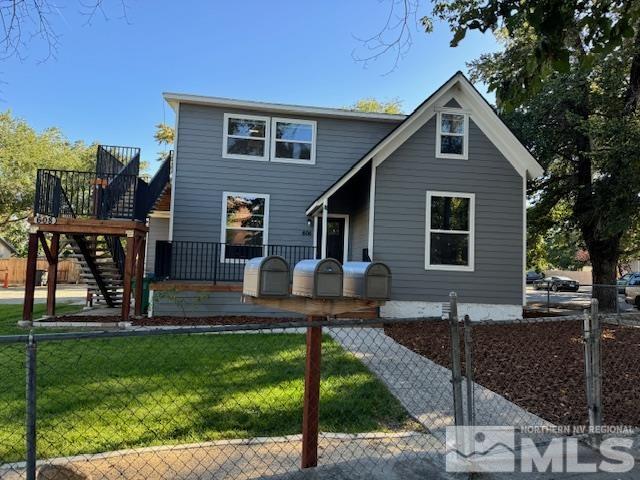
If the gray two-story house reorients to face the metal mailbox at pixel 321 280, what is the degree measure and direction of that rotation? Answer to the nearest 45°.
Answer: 0° — it already faces it

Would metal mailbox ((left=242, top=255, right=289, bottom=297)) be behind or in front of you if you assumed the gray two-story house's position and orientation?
in front

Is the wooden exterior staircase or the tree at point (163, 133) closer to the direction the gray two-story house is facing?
the wooden exterior staircase

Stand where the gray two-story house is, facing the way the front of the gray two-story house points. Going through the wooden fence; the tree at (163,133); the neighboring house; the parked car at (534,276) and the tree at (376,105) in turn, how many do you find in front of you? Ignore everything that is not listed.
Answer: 0

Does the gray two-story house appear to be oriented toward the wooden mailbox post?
yes

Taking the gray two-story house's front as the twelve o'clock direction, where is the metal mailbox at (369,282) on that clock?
The metal mailbox is roughly at 12 o'clock from the gray two-story house.

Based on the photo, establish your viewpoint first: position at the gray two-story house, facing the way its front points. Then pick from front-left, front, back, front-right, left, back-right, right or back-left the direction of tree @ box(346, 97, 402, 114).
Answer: back

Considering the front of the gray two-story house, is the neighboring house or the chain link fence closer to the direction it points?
the chain link fence

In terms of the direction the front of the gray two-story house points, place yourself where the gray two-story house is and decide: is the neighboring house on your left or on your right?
on your right

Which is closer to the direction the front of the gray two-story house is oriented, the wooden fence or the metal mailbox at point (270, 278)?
the metal mailbox

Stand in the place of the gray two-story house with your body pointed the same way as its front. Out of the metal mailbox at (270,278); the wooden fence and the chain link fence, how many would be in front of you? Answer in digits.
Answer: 2

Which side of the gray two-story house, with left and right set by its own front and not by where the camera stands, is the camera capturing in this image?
front

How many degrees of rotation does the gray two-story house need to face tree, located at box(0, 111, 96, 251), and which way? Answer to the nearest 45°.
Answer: approximately 135° to its right

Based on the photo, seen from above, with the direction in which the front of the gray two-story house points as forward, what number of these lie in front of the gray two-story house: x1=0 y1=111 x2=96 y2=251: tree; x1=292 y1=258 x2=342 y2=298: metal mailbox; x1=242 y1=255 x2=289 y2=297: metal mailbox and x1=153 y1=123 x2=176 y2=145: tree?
2

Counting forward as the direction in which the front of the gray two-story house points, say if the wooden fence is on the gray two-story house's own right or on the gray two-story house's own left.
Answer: on the gray two-story house's own right

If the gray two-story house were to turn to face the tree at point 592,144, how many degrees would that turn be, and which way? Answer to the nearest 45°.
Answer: approximately 135° to its left

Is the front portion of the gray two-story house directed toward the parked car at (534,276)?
no

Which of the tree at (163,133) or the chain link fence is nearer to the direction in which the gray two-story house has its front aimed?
the chain link fence

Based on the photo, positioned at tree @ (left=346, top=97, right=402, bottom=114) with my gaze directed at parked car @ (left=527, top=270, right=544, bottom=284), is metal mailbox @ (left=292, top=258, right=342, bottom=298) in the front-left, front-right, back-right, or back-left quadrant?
back-right
